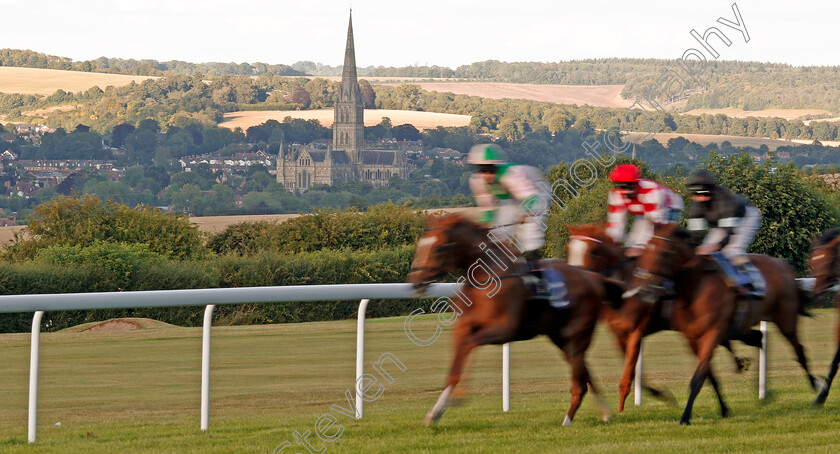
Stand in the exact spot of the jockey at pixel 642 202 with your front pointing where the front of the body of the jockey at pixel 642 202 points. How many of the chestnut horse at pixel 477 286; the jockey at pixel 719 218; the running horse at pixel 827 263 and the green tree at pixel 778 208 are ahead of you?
1

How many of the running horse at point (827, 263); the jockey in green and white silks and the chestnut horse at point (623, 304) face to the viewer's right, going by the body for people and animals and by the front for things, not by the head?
0

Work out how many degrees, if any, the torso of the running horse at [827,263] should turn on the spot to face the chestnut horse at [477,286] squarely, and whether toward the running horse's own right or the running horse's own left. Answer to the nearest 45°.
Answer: approximately 45° to the running horse's own left

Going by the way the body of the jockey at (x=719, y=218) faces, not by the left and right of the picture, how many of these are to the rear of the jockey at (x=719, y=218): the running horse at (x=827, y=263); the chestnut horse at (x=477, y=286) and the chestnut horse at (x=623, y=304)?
1

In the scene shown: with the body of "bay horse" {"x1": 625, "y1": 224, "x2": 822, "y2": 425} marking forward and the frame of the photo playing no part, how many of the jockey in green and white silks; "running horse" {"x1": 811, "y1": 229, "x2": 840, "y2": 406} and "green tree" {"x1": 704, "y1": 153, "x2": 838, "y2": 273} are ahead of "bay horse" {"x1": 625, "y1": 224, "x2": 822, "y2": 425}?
1

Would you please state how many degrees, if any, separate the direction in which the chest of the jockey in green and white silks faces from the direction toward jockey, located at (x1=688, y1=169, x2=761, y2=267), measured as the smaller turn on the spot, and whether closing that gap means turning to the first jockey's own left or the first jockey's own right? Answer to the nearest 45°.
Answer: approximately 180°

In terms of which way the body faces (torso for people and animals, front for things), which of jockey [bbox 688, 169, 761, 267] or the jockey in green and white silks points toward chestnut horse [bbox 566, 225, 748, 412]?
the jockey

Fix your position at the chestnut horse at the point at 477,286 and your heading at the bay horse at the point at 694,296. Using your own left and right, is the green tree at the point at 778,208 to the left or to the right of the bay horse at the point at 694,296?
left

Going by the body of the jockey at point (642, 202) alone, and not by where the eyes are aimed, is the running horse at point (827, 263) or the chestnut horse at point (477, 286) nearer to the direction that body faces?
the chestnut horse

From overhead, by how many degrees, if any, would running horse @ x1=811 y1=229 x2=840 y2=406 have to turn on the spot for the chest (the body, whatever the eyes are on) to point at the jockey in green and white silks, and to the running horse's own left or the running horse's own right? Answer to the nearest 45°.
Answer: approximately 45° to the running horse's own left

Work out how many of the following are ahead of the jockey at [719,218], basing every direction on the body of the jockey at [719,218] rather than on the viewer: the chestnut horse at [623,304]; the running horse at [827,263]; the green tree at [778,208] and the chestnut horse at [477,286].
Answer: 2

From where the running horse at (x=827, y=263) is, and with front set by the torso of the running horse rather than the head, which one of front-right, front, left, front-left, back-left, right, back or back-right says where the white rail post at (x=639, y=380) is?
front-left

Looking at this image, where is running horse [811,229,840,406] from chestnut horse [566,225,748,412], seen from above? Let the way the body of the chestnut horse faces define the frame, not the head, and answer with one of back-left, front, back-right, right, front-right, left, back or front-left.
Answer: back

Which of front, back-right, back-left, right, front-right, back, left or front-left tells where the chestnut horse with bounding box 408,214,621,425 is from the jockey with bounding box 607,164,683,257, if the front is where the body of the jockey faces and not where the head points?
front

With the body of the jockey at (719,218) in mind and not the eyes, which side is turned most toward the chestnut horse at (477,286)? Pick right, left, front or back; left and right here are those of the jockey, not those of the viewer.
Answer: front

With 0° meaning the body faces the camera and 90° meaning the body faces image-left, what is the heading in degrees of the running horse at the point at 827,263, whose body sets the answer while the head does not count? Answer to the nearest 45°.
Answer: approximately 90°

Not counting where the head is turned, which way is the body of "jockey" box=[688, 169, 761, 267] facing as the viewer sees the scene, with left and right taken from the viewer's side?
facing the viewer and to the left of the viewer
